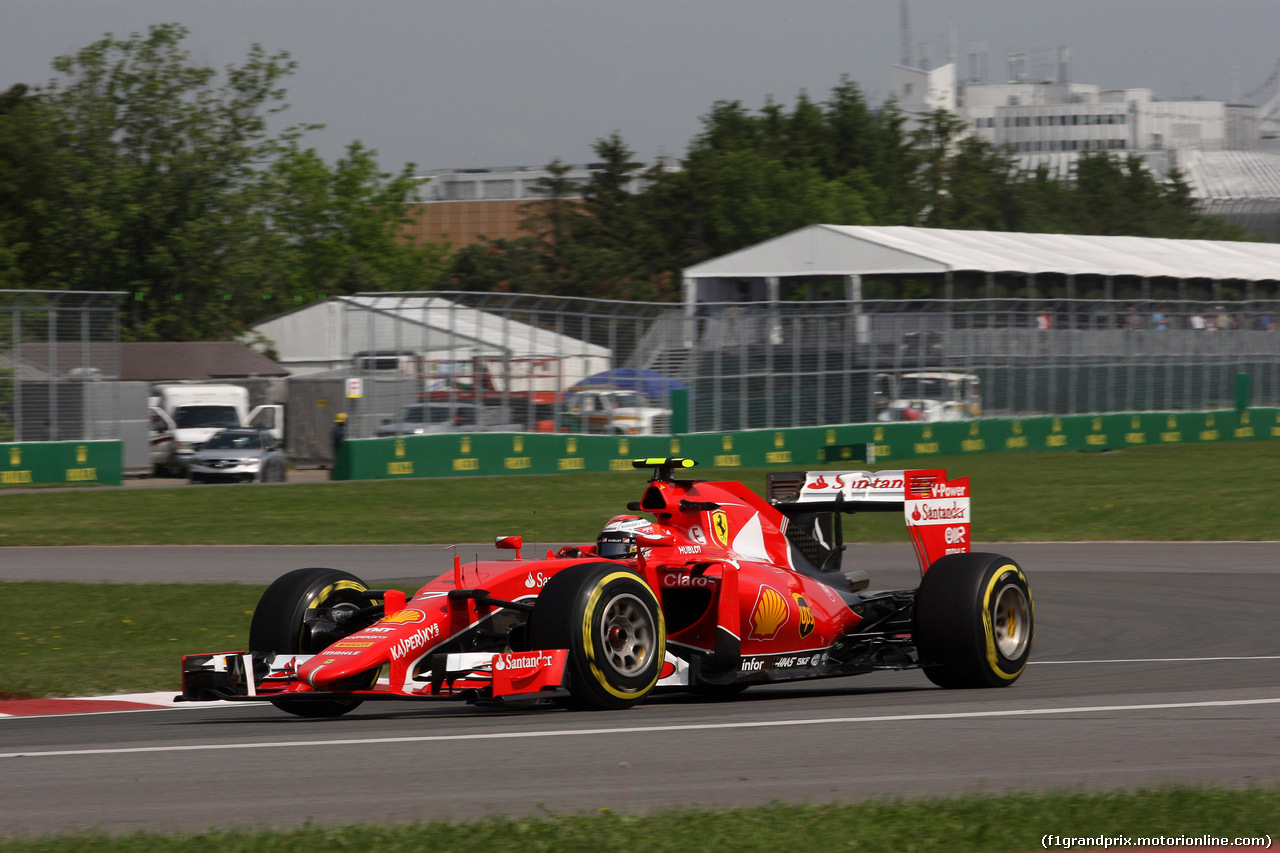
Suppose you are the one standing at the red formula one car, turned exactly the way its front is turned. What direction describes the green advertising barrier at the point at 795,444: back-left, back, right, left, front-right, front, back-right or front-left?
back-right

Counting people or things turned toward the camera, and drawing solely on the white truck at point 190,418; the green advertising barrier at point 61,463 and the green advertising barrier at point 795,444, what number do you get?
3

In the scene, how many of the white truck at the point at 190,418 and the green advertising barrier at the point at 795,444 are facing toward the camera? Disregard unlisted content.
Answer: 2

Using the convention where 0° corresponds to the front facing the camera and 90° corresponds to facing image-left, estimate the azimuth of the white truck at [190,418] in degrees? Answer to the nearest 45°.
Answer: approximately 0°

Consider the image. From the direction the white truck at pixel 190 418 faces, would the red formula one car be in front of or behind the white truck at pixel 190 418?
in front

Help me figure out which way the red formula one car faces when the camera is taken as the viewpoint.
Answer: facing the viewer and to the left of the viewer

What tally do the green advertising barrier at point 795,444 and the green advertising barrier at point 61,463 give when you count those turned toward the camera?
2

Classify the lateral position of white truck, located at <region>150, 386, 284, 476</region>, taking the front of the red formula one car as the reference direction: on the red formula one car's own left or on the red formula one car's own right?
on the red formula one car's own right

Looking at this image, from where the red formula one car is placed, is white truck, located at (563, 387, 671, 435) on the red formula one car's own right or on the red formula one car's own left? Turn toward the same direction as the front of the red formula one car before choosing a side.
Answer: on the red formula one car's own right
